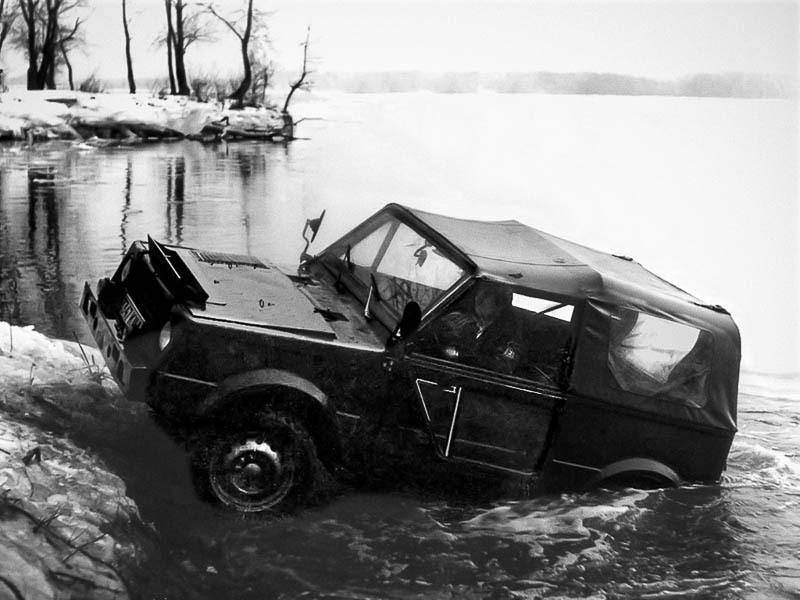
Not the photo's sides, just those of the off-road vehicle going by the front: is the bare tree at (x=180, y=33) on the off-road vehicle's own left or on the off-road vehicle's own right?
on the off-road vehicle's own right

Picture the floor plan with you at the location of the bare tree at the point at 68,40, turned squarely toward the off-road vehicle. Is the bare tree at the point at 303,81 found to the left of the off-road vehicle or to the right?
left

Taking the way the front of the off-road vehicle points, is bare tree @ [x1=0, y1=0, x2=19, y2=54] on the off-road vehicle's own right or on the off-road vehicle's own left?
on the off-road vehicle's own right

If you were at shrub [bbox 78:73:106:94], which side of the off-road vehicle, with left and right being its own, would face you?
right

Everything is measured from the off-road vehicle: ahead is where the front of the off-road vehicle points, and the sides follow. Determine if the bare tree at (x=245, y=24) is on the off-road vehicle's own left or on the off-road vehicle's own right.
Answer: on the off-road vehicle's own right

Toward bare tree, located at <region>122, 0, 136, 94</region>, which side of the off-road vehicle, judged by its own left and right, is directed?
right

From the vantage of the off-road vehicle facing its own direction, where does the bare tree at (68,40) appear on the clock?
The bare tree is roughly at 3 o'clock from the off-road vehicle.
